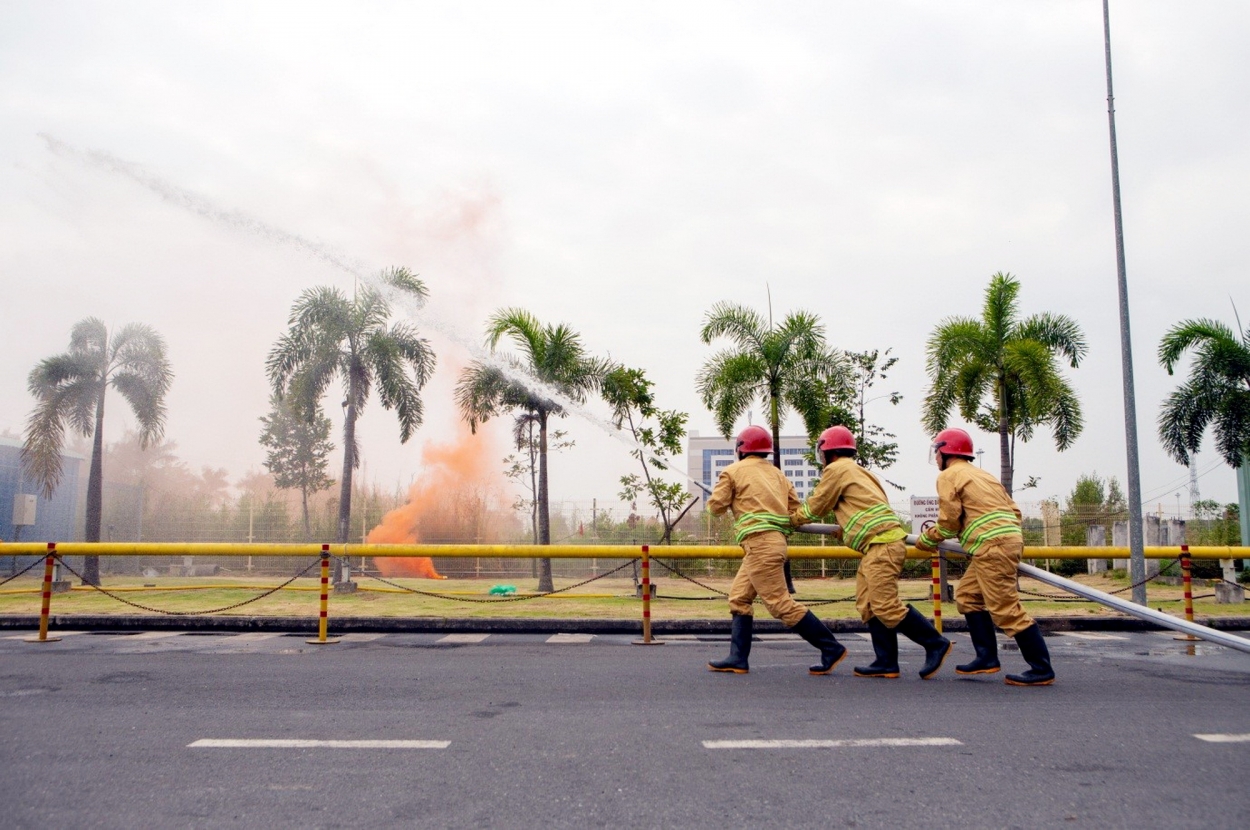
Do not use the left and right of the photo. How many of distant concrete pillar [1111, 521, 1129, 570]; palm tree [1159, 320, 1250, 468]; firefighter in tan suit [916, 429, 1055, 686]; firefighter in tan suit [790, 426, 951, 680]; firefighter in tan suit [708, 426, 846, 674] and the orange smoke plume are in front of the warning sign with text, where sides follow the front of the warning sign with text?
3

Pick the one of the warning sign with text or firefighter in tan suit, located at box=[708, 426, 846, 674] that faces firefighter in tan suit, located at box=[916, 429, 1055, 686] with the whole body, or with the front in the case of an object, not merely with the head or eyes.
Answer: the warning sign with text

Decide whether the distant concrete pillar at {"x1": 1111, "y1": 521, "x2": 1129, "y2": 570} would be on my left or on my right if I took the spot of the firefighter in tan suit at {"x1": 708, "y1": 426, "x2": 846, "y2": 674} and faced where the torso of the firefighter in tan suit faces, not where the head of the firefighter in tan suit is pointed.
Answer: on my right

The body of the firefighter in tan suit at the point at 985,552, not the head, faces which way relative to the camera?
to the viewer's left

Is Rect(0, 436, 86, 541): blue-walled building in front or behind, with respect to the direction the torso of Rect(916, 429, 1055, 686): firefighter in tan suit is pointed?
in front

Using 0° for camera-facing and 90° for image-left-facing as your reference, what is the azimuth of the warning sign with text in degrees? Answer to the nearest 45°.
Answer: approximately 0°

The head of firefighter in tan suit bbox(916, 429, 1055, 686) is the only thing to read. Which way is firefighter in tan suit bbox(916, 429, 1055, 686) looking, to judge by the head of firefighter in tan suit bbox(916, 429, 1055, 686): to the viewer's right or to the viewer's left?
to the viewer's left

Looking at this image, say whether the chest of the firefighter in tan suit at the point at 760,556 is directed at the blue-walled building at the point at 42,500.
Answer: yes

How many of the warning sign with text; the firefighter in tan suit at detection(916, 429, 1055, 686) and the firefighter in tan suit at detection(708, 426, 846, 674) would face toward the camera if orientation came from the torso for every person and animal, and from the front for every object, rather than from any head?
1

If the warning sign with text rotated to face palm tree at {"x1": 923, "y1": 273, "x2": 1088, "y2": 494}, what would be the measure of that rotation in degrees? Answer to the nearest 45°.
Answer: approximately 135° to its left

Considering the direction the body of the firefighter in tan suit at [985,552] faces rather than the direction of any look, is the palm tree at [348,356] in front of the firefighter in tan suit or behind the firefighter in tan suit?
in front

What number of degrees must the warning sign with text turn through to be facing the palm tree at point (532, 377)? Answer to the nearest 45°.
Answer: approximately 90° to its right

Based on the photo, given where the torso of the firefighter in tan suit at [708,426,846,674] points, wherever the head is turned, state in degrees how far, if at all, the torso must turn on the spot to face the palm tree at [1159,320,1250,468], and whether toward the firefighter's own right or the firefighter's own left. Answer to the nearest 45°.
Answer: approximately 90° to the firefighter's own right
